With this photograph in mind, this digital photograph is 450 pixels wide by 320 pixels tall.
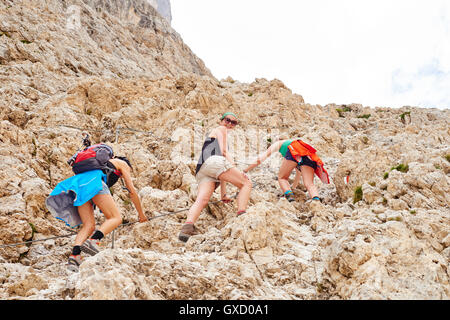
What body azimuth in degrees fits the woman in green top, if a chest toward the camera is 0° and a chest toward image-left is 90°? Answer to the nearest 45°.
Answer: approximately 135°
